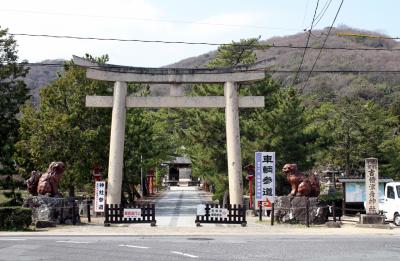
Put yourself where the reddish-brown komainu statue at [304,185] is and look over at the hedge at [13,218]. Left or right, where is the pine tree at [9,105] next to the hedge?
right

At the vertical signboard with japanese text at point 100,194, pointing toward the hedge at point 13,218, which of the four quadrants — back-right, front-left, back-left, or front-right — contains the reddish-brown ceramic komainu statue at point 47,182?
front-right

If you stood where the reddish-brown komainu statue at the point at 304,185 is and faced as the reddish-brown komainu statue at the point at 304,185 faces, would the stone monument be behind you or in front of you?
behind

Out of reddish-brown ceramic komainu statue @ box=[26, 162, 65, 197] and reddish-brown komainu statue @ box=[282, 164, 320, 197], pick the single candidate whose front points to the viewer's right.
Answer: reddish-brown ceramic komainu statue @ box=[26, 162, 65, 197]

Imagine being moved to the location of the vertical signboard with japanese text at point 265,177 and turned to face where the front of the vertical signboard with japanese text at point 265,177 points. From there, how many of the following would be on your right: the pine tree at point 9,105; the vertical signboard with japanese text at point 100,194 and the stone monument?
2

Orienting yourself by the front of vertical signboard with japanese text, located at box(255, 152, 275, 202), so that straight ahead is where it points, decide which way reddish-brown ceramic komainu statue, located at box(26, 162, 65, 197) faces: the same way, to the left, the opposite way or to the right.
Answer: to the left

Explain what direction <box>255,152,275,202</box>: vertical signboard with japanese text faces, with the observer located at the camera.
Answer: facing the viewer

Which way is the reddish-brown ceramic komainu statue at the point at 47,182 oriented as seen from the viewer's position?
to the viewer's right

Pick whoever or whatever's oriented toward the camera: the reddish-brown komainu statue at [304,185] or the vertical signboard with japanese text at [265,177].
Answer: the vertical signboard with japanese text

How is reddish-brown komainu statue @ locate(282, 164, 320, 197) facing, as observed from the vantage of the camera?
facing to the left of the viewer

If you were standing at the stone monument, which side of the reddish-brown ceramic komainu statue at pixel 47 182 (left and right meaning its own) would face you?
front

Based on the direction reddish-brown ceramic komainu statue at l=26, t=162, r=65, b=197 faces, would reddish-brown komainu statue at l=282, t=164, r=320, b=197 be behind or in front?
in front

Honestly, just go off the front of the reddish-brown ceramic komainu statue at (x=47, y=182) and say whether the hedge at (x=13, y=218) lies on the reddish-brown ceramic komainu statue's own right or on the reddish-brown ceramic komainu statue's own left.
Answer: on the reddish-brown ceramic komainu statue's own right
